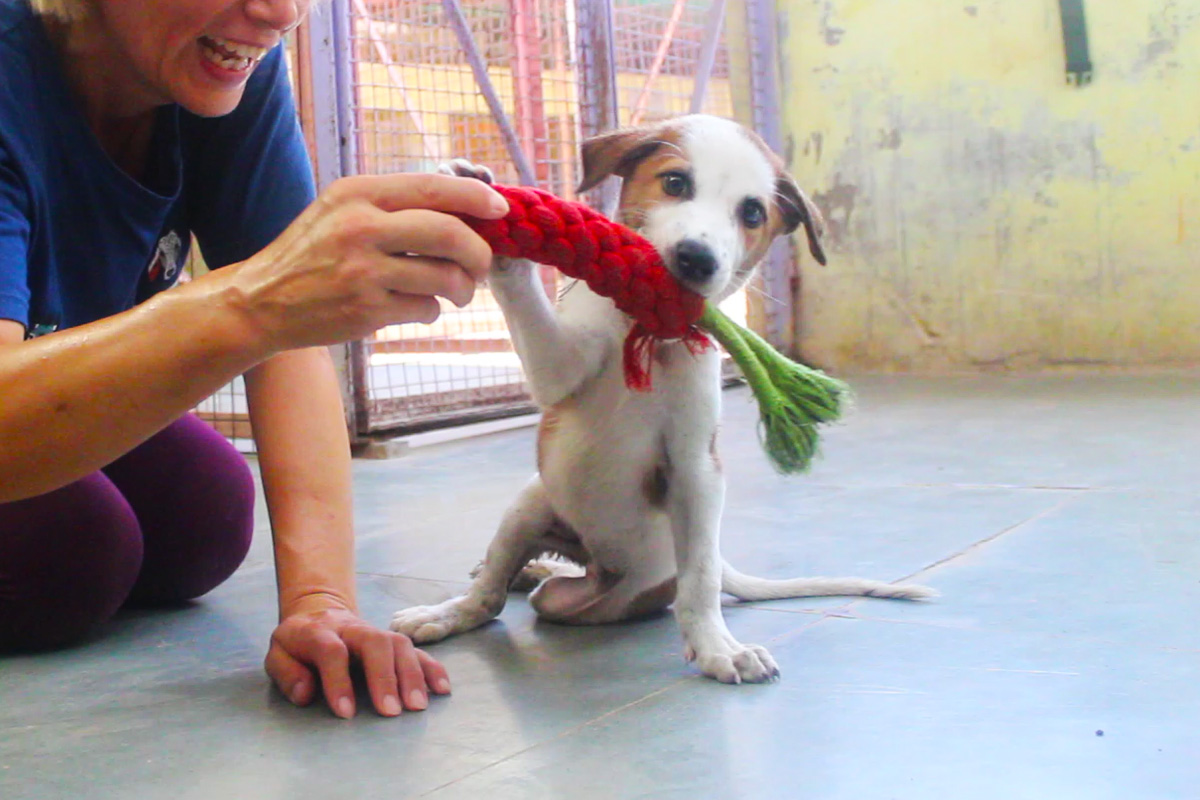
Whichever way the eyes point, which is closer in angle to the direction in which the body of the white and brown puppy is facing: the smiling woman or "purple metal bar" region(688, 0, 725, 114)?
the smiling woman

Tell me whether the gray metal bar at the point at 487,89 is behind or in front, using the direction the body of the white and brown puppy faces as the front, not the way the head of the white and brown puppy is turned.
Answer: behind

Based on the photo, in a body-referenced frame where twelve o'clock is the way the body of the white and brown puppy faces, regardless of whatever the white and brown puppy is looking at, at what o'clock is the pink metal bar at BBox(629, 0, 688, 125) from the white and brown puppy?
The pink metal bar is roughly at 6 o'clock from the white and brown puppy.

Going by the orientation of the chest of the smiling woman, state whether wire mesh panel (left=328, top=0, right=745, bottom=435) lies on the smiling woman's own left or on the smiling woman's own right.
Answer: on the smiling woman's own left

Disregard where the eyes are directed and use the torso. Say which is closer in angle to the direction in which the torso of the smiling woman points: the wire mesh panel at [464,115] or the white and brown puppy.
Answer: the white and brown puppy

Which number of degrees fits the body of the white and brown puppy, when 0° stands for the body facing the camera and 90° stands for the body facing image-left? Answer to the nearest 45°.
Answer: approximately 0°

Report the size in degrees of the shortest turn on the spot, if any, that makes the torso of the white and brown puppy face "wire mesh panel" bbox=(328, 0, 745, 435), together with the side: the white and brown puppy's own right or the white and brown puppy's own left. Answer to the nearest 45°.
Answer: approximately 180°

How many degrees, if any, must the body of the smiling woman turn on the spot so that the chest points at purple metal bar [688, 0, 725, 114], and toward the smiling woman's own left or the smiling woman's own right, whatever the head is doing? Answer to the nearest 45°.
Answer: approximately 90° to the smiling woman's own left

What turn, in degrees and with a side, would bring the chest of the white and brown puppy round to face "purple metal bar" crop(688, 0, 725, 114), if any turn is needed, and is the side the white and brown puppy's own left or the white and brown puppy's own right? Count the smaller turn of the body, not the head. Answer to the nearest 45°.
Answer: approximately 180°
